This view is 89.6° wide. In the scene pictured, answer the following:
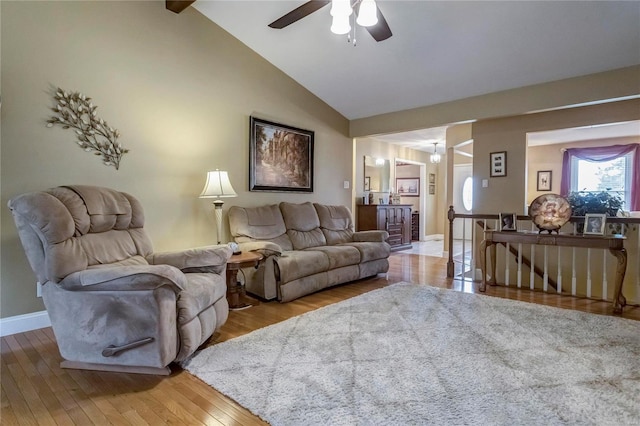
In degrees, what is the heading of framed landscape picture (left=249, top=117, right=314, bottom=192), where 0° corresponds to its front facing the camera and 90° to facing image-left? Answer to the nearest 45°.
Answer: approximately 315°

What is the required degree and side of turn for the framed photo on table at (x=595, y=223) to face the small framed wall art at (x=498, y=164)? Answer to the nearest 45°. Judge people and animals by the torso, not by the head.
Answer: approximately 135° to its right

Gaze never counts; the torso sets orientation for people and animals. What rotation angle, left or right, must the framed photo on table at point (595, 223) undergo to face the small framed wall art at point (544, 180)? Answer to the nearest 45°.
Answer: approximately 180°

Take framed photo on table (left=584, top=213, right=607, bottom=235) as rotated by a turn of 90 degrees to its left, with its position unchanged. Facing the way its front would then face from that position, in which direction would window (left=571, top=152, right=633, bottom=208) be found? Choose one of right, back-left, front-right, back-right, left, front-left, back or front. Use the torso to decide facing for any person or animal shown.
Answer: left

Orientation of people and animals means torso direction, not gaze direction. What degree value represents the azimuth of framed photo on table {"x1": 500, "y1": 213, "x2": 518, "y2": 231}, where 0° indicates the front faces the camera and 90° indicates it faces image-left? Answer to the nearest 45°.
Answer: approximately 0°

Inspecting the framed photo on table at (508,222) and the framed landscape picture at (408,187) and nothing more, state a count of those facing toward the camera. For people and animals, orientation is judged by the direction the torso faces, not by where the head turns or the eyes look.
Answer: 2

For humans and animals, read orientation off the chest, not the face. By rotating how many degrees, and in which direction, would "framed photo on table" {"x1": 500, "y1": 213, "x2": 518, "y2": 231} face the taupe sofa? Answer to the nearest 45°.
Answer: approximately 45° to its right

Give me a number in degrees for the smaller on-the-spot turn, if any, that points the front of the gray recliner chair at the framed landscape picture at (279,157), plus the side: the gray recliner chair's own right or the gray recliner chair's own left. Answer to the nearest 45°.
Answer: approximately 90° to the gray recliner chair's own left

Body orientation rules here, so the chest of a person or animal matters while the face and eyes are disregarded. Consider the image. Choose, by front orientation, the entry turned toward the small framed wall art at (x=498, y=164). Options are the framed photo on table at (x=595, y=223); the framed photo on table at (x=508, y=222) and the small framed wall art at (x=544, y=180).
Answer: the small framed wall art at (x=544, y=180)

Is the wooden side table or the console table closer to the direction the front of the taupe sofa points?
the console table

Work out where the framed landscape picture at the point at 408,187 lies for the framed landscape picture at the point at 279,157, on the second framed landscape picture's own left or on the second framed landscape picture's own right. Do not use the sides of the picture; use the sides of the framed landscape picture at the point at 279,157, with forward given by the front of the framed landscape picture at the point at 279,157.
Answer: on the second framed landscape picture's own left
